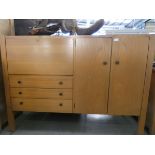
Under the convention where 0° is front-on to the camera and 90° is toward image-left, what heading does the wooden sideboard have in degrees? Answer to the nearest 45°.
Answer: approximately 0°
